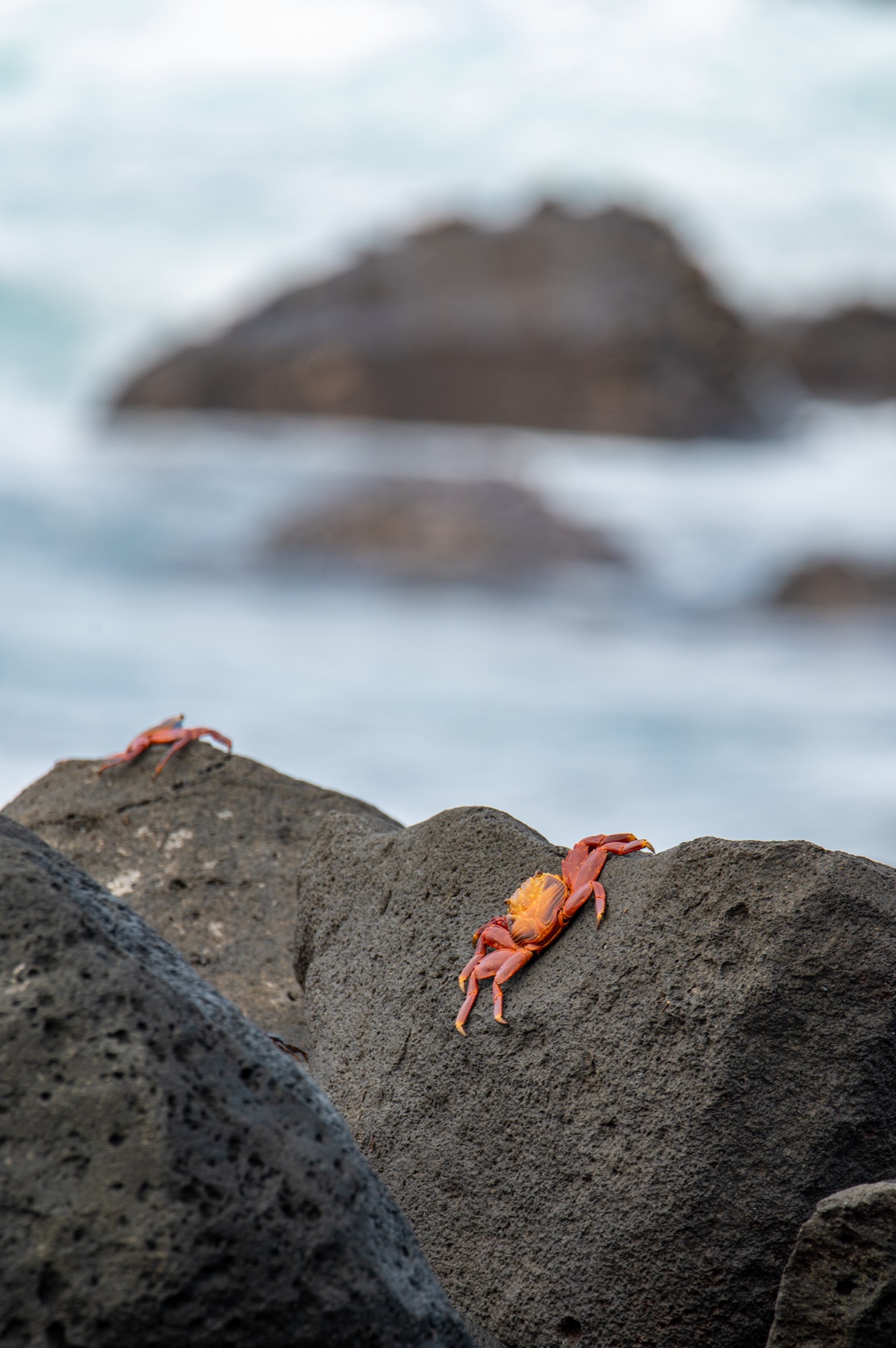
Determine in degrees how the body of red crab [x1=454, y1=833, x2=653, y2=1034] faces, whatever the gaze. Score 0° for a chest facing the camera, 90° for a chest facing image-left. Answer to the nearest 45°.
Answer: approximately 135°

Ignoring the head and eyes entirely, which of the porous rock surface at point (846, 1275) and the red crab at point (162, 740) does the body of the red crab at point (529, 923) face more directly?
the red crab

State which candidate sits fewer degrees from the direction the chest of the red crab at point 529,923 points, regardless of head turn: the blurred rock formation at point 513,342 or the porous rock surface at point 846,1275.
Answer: the blurred rock formation

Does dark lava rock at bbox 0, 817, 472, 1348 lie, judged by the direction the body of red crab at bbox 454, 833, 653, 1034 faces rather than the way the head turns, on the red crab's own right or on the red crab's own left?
on the red crab's own left

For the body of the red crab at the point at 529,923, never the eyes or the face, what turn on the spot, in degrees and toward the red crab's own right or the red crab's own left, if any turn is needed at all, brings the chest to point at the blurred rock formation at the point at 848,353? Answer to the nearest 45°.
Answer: approximately 45° to the red crab's own right

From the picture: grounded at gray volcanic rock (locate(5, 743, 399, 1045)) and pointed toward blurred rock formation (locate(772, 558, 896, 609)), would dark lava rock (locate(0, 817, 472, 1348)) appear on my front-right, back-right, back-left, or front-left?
back-right

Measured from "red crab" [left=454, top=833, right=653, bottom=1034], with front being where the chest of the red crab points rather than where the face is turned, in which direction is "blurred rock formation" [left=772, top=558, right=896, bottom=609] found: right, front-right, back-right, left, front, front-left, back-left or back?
front-right

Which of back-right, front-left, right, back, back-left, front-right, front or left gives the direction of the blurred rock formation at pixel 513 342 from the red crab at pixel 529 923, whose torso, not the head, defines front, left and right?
front-right

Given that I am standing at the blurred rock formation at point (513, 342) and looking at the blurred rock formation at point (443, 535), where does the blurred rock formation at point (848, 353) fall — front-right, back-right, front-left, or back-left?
back-left

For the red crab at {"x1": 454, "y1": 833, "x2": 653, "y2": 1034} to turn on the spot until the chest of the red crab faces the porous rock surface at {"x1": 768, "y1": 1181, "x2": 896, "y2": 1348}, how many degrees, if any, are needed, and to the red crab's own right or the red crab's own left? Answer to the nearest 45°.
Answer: approximately 180°

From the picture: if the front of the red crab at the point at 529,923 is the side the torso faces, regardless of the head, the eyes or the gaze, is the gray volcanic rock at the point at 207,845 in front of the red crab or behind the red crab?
in front
